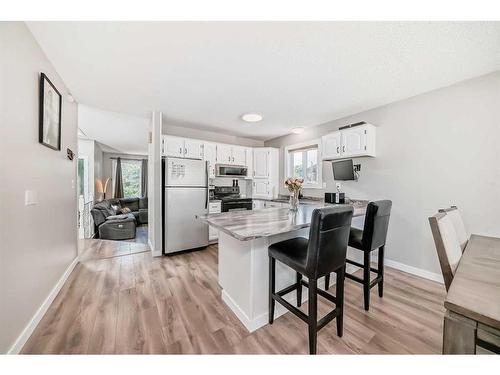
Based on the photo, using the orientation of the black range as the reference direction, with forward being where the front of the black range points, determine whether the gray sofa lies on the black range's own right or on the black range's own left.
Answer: on the black range's own right

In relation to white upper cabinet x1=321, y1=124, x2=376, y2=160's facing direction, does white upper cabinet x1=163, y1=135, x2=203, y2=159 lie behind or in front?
in front

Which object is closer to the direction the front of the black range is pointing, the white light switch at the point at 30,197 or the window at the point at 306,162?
the white light switch

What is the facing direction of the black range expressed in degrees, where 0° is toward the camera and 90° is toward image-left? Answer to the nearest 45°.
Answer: approximately 0°

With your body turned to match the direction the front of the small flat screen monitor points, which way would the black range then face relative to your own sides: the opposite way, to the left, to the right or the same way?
to the left

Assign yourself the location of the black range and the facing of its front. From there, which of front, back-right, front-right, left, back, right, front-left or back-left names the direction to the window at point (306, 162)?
left

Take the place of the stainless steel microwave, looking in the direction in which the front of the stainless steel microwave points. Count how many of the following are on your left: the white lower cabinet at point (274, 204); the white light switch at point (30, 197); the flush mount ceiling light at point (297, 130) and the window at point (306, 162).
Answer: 3

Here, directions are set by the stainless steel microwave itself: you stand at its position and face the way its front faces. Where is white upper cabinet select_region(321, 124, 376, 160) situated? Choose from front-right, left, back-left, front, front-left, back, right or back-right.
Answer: front-left

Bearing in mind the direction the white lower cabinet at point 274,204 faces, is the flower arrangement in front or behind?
in front
